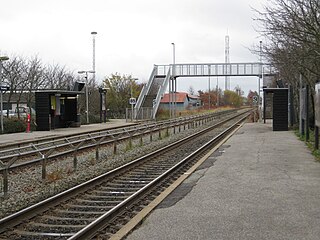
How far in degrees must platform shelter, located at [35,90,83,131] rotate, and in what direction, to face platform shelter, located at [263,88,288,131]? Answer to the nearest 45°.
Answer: approximately 45° to its left

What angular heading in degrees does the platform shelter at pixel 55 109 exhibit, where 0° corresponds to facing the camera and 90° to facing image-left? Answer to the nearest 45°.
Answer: approximately 315°

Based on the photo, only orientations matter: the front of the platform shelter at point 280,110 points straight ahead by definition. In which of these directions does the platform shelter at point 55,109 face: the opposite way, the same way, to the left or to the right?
the opposite way

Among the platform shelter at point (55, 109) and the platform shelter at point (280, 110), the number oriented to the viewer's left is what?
1

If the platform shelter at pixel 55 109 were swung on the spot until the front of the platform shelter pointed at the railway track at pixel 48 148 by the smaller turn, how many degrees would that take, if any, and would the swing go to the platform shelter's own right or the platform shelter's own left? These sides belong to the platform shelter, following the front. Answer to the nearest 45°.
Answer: approximately 45° to the platform shelter's own right

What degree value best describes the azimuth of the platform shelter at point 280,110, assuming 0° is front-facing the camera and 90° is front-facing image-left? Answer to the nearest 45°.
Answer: approximately 90°

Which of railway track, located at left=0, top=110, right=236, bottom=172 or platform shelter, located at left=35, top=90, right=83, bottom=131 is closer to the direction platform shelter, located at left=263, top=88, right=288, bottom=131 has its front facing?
the platform shelter

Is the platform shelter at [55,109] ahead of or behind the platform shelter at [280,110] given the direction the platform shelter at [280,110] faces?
ahead

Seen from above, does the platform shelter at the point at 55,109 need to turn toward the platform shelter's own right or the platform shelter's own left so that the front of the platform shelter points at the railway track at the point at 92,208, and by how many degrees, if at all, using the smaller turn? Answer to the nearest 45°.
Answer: approximately 45° to the platform shelter's own right
